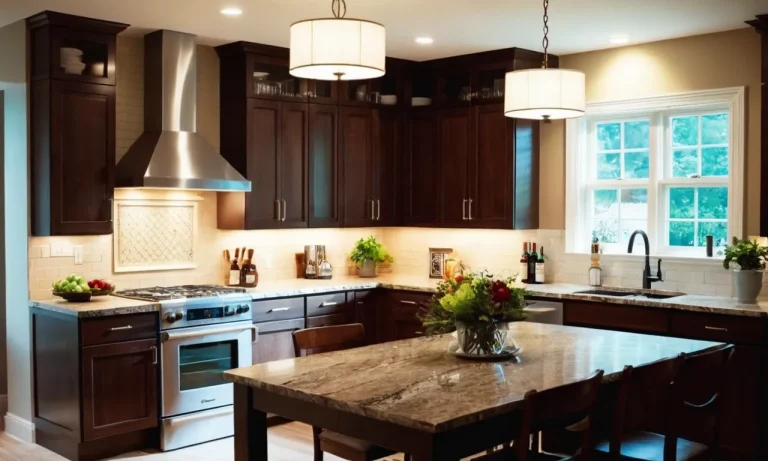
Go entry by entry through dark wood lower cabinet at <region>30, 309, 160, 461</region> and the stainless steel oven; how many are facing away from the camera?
0

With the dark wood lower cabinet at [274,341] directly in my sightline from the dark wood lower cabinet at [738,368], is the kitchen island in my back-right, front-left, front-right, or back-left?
front-left

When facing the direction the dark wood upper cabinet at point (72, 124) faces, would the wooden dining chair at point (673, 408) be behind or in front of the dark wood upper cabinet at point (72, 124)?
in front

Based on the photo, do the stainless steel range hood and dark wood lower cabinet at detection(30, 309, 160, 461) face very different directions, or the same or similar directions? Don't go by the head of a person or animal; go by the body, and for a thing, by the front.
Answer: same or similar directions

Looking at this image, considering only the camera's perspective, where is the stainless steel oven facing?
facing the viewer and to the right of the viewer

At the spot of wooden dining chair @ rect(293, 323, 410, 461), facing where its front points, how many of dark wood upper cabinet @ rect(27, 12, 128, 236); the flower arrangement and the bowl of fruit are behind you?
2

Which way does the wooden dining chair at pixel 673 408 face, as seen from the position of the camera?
facing away from the viewer and to the left of the viewer

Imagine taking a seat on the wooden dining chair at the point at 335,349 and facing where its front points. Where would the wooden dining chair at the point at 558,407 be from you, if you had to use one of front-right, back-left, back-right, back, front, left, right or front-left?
front

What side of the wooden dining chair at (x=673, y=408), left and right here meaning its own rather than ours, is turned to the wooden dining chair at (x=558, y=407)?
left

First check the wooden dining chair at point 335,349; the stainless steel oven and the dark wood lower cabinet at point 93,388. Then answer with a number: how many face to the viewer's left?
0

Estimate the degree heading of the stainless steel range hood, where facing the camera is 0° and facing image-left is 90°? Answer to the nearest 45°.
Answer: approximately 315°
